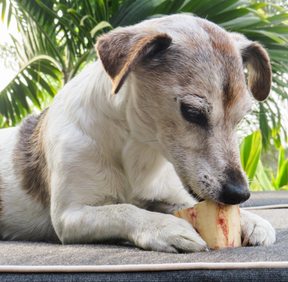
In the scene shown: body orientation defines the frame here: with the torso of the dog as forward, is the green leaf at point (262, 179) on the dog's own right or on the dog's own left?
on the dog's own left

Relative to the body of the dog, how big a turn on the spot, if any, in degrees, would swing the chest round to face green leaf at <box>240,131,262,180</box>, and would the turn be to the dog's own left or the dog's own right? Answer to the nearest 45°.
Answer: approximately 90° to the dog's own left

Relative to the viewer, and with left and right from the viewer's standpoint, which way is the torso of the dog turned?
facing the viewer and to the right of the viewer
